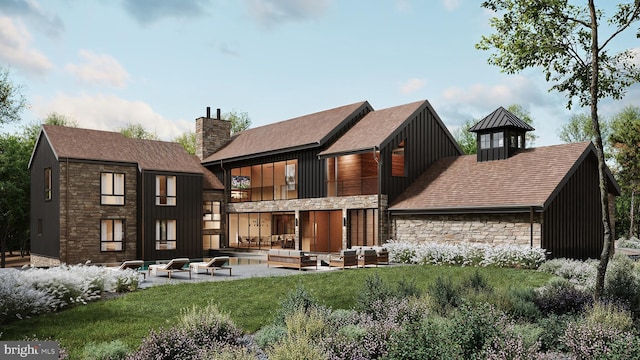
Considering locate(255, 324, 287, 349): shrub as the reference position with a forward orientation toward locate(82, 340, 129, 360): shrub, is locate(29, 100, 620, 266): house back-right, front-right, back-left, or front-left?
back-right

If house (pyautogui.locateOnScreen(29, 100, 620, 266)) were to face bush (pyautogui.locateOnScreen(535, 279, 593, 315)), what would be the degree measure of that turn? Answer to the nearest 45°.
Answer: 0° — it already faces it

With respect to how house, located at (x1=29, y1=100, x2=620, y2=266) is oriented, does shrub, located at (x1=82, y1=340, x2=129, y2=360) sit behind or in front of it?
in front

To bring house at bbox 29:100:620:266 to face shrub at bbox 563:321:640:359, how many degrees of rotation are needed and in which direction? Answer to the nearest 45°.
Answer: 0° — it already faces it

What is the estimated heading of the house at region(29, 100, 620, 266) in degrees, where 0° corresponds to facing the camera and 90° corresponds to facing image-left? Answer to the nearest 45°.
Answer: approximately 0°

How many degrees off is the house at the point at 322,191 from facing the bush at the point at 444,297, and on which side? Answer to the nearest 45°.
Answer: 0° — it already faces it

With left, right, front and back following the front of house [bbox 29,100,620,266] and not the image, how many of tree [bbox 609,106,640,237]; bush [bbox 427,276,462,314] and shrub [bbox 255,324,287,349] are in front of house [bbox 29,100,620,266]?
2

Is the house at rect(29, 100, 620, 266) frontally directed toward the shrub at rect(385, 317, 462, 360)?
yes
